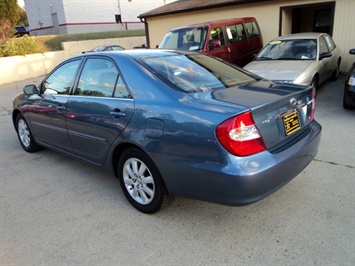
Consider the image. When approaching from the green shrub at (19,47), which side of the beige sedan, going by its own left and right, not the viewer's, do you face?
right

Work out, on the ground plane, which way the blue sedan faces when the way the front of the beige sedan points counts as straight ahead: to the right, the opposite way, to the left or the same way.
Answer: to the right

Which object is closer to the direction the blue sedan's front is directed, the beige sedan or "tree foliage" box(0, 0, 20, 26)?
the tree foliage

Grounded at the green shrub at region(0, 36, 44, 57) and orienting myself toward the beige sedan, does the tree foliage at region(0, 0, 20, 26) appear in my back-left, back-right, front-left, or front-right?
back-left

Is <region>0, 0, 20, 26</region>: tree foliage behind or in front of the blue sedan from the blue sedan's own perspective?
in front

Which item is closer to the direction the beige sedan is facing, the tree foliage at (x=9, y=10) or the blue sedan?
the blue sedan

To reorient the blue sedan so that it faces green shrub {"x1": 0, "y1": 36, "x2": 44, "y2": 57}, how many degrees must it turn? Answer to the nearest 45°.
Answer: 0° — it already faces it

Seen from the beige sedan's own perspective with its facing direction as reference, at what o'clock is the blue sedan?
The blue sedan is roughly at 11 o'clock from the beige sedan.

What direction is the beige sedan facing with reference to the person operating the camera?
facing the viewer and to the left of the viewer

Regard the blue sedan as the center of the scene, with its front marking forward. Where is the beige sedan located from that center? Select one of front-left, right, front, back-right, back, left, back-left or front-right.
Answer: right

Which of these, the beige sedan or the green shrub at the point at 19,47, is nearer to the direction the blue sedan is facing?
the green shrub

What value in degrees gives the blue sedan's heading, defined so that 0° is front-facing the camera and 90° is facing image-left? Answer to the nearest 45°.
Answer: approximately 135°

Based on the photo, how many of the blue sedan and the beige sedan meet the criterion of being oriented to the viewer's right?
0
